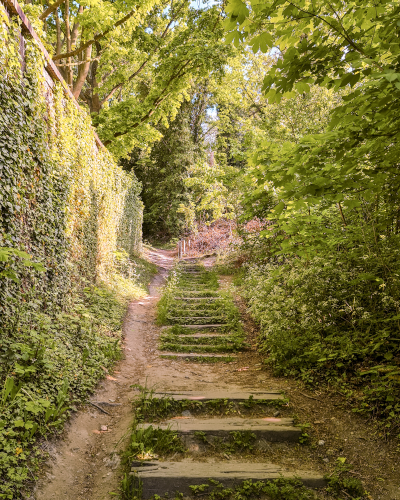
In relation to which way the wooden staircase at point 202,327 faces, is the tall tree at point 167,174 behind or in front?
behind

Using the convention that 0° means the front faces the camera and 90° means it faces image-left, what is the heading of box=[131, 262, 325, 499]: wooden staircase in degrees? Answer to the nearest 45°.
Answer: approximately 0°

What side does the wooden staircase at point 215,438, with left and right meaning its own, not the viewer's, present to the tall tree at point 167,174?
back

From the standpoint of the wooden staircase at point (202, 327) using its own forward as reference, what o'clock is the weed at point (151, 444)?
The weed is roughly at 12 o'clock from the wooden staircase.
